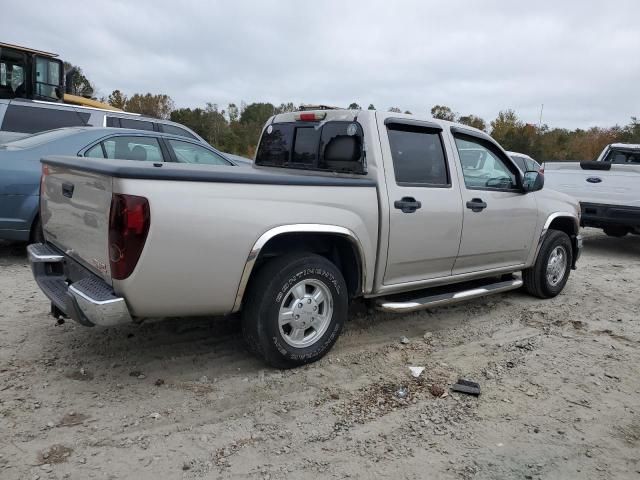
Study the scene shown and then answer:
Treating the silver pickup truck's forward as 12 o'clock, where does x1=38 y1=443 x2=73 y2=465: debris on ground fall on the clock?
The debris on ground is roughly at 6 o'clock from the silver pickup truck.

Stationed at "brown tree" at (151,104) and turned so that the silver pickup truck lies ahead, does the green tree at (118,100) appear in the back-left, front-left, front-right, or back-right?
back-right

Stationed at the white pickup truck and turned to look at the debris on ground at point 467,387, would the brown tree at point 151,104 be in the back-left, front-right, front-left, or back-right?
back-right

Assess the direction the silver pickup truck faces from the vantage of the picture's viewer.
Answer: facing away from the viewer and to the right of the viewer

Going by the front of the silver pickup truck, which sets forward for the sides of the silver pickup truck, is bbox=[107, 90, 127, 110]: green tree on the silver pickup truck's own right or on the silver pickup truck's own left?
on the silver pickup truck's own left

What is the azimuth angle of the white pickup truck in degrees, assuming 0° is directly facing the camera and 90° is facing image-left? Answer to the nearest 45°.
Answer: approximately 225°

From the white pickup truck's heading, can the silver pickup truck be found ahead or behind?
behind

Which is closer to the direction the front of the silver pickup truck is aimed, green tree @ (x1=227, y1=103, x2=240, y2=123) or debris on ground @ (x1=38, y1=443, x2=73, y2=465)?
the green tree

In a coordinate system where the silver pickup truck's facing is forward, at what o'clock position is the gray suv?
The gray suv is roughly at 9 o'clock from the silver pickup truck.

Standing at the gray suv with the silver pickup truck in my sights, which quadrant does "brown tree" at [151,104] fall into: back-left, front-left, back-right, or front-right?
back-left
